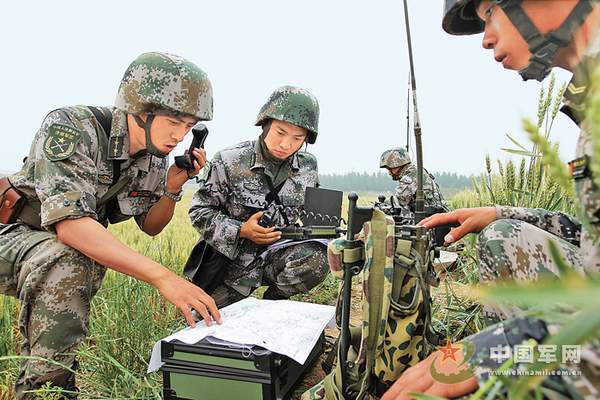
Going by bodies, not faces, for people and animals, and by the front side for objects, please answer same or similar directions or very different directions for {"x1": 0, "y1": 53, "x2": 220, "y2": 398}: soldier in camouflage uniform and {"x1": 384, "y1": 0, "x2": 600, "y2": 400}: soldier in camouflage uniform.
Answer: very different directions

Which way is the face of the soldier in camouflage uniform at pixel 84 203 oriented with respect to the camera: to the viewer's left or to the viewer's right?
to the viewer's right

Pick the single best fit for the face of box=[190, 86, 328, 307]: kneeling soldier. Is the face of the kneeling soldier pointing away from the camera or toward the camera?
toward the camera

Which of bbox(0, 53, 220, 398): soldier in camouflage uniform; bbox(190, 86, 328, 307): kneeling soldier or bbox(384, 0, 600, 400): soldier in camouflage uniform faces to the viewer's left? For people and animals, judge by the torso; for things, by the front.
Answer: bbox(384, 0, 600, 400): soldier in camouflage uniform

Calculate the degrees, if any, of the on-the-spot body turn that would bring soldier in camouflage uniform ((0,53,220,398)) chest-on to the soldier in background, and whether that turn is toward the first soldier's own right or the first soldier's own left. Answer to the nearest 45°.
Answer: approximately 90° to the first soldier's own left

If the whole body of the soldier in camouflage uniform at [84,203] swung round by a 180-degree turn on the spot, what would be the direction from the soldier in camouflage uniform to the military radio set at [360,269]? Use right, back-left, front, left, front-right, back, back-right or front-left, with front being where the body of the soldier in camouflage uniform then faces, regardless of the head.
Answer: back

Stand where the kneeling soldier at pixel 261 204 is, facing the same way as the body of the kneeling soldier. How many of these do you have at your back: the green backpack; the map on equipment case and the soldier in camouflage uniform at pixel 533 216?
0

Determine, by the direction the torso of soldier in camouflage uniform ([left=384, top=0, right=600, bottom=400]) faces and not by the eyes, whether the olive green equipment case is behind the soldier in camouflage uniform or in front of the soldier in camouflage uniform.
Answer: in front

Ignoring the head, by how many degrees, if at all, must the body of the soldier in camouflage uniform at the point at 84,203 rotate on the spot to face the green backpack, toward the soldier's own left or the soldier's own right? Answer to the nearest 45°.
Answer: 0° — they already face it

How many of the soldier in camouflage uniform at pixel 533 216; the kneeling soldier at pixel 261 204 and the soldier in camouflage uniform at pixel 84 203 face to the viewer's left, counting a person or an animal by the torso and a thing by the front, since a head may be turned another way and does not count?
1

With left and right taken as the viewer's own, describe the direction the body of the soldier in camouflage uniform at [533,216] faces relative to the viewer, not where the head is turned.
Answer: facing to the left of the viewer

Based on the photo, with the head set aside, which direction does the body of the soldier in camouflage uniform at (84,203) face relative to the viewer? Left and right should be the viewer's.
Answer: facing the viewer and to the right of the viewer

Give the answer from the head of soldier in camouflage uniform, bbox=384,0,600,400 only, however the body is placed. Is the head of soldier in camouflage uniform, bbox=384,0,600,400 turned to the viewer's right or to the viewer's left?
to the viewer's left
